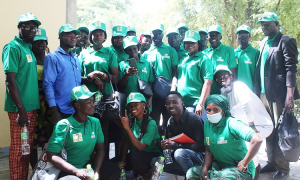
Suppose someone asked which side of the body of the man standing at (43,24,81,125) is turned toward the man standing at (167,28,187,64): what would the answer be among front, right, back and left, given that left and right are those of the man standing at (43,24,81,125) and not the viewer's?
left

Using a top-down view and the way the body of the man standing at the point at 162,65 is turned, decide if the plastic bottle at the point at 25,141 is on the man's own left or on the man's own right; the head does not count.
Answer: on the man's own right

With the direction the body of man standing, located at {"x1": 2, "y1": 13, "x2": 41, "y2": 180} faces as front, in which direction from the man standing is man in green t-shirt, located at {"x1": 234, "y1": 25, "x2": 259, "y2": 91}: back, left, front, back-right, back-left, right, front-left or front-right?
front-left

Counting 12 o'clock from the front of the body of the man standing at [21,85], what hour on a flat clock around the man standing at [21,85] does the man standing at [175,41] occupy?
the man standing at [175,41] is roughly at 10 o'clock from the man standing at [21,85].

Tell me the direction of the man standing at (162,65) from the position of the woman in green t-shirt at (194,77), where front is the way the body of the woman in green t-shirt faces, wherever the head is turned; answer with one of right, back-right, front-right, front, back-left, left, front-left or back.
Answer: right

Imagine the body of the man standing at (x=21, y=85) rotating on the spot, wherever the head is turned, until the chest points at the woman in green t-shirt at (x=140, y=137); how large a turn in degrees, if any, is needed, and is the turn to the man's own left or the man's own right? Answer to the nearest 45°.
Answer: approximately 45° to the man's own left

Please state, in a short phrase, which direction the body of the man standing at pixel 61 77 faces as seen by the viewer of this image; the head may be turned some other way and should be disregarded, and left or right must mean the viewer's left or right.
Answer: facing the viewer and to the right of the viewer

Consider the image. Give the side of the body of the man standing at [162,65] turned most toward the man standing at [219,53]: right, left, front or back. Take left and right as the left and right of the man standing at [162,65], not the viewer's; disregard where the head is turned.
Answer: left

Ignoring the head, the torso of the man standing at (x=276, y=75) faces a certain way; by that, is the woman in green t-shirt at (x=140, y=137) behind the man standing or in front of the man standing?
in front

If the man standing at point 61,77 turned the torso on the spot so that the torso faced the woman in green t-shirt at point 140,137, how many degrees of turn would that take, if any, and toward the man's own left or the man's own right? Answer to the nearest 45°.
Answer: approximately 45° to the man's own left
